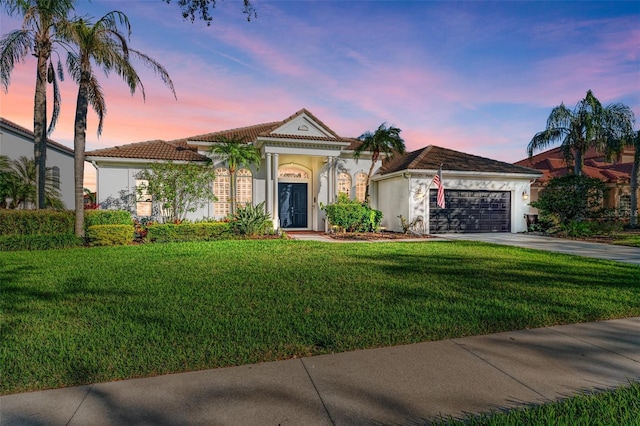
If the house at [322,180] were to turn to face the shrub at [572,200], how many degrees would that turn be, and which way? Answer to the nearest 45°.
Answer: approximately 90° to its left

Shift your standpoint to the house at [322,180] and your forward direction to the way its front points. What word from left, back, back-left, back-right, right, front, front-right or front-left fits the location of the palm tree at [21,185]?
right

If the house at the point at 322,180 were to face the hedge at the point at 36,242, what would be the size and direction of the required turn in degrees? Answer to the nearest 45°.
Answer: approximately 45° to its right

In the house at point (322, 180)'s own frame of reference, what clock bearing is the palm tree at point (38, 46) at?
The palm tree is roughly at 2 o'clock from the house.

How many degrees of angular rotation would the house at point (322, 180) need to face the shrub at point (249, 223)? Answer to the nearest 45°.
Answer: approximately 45° to its right

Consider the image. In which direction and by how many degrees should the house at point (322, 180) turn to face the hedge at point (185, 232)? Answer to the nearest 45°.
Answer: approximately 45° to its right

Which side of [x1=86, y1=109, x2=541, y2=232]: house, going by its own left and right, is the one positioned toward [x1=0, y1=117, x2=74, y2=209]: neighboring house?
right

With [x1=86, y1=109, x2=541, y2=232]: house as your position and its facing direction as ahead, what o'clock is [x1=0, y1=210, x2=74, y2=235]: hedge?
The hedge is roughly at 2 o'clock from the house.

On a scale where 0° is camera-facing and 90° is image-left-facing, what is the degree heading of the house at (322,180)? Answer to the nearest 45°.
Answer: approximately 0°

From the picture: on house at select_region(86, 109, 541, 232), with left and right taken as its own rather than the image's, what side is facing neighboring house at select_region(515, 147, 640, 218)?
left

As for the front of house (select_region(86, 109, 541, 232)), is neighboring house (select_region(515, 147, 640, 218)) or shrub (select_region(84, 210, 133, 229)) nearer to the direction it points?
the shrub

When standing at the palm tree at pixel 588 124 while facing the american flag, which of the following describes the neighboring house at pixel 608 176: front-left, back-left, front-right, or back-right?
back-right
